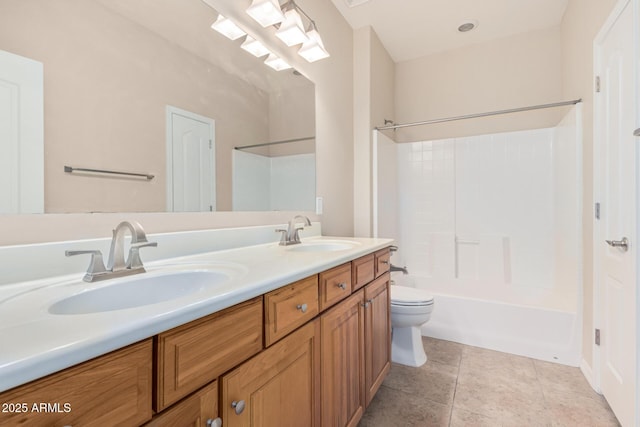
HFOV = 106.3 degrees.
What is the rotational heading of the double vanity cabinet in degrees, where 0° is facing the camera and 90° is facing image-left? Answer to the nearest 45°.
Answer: approximately 315°
